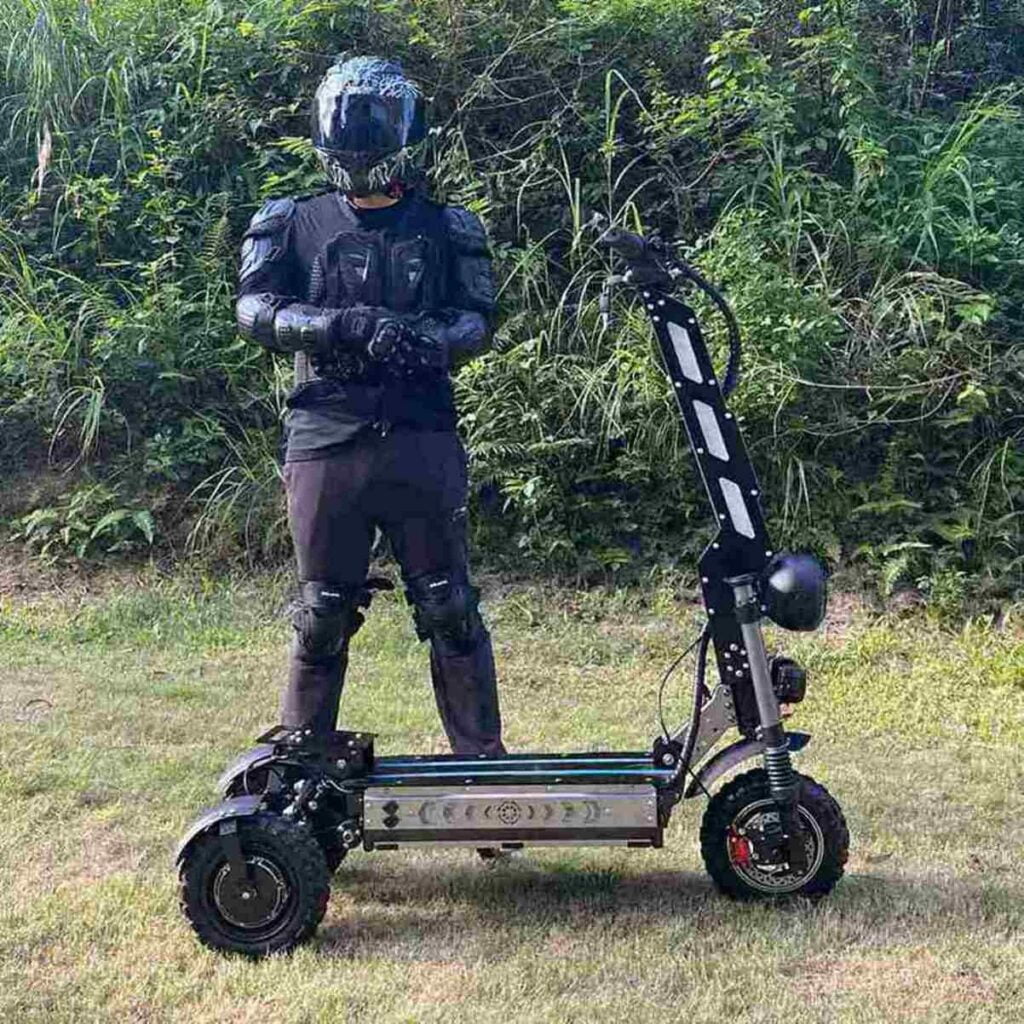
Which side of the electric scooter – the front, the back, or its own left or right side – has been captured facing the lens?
right

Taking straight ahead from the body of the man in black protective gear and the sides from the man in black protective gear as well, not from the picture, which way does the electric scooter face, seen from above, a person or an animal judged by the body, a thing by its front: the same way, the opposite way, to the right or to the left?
to the left

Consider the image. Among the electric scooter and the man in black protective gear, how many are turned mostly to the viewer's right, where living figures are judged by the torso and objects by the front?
1

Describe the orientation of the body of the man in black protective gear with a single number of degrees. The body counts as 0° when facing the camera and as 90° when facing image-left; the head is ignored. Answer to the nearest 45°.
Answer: approximately 0°
